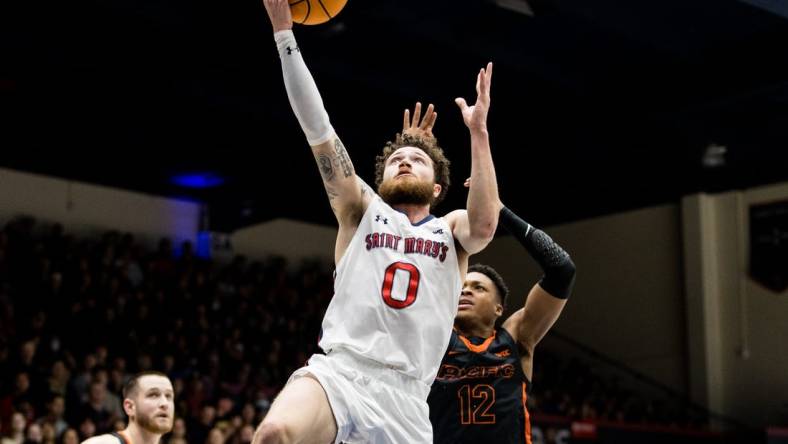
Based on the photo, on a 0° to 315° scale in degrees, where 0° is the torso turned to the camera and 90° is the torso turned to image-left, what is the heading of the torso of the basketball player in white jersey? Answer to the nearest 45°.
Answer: approximately 0°
